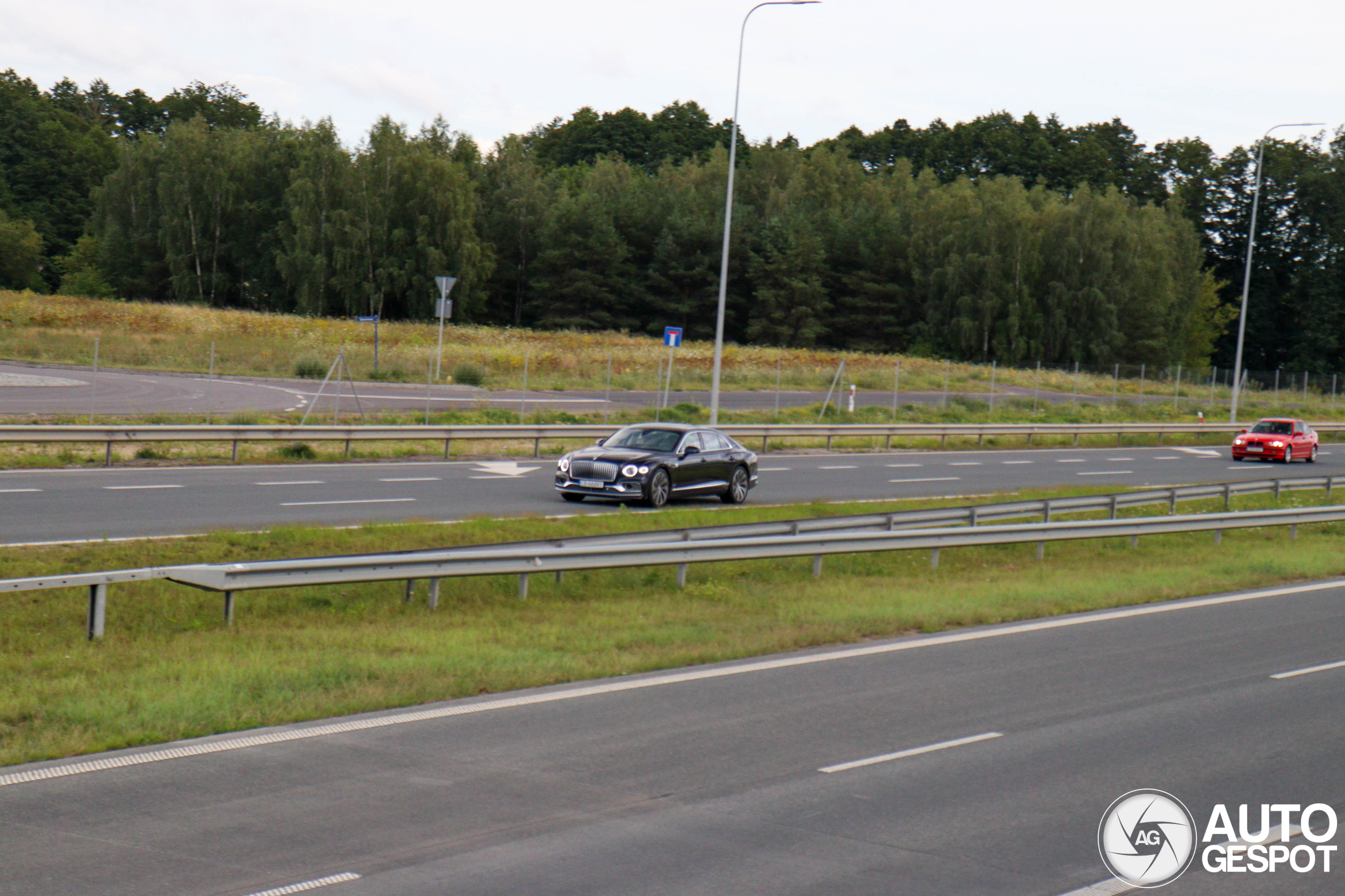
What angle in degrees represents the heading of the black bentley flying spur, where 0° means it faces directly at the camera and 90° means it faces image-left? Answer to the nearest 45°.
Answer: approximately 45°

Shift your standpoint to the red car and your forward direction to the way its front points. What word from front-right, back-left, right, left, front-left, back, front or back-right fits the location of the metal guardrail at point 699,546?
front-left

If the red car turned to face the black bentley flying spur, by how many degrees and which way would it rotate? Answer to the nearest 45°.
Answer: approximately 45° to its left

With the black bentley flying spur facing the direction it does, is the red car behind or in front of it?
behind

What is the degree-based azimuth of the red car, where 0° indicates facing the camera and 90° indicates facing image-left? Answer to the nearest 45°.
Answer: approximately 45°

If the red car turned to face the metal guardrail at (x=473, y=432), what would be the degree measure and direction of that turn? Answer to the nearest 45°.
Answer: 0° — it already faces it

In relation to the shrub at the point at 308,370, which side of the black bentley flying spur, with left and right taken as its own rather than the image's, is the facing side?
right
